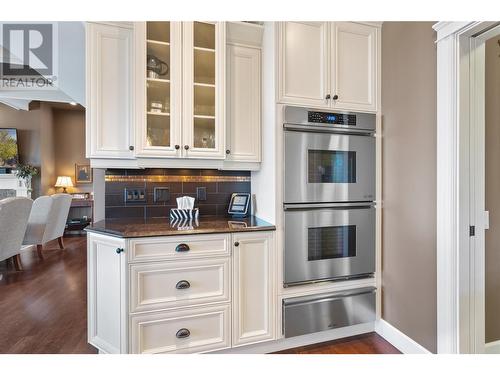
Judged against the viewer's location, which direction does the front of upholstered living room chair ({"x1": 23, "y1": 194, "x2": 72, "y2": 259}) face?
facing away from the viewer and to the left of the viewer

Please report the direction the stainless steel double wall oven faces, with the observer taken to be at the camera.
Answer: facing the viewer and to the right of the viewer

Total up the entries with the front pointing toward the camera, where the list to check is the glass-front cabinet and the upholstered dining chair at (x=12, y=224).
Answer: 1

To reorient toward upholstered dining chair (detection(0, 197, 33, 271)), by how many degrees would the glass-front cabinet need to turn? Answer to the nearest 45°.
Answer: approximately 135° to its right

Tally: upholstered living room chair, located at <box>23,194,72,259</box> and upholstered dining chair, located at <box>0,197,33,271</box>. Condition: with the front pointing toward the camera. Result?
0

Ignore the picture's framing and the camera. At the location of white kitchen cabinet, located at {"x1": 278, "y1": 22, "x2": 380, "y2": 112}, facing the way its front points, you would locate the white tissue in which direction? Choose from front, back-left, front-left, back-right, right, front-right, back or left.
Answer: back-right

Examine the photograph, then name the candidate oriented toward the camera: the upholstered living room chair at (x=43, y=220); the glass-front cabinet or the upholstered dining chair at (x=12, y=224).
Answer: the glass-front cabinet

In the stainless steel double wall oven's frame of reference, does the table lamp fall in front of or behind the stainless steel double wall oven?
behind
